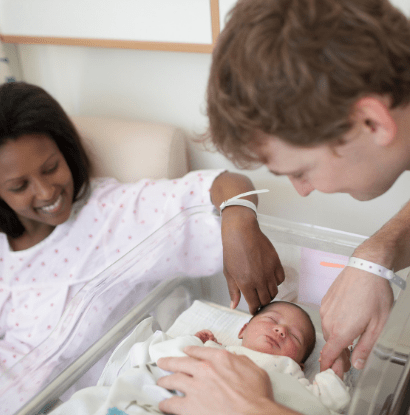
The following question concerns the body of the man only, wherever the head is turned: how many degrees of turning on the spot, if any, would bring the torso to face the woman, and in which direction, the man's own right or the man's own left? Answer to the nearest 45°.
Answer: approximately 45° to the man's own right

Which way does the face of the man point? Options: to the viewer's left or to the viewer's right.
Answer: to the viewer's left

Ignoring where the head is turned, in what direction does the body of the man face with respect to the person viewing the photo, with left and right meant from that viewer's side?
facing to the left of the viewer
